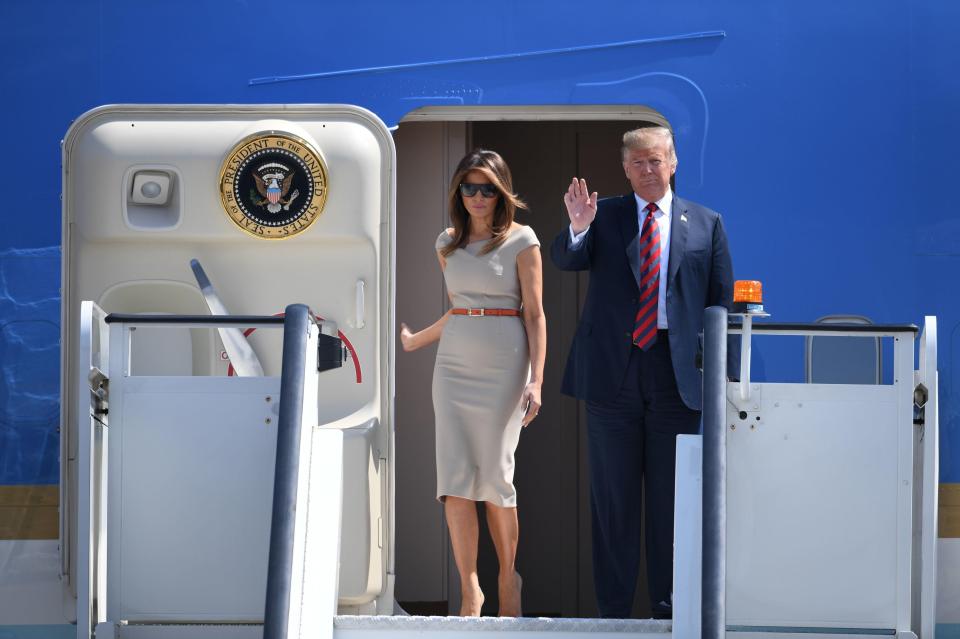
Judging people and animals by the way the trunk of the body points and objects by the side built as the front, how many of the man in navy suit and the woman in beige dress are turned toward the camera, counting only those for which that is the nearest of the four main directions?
2

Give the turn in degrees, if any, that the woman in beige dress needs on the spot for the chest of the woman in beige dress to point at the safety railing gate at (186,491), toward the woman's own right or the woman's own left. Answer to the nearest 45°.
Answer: approximately 45° to the woman's own right

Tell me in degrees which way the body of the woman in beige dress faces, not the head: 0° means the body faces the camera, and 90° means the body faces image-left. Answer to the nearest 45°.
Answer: approximately 0°

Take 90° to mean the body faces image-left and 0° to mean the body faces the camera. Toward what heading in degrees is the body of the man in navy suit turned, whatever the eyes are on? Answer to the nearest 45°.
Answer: approximately 0°

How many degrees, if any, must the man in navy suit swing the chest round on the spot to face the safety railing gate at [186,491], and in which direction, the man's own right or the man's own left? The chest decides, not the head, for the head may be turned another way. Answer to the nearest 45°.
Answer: approximately 45° to the man's own right
